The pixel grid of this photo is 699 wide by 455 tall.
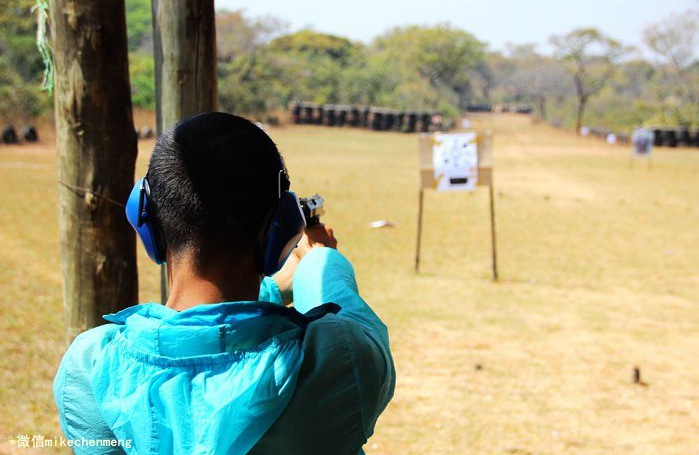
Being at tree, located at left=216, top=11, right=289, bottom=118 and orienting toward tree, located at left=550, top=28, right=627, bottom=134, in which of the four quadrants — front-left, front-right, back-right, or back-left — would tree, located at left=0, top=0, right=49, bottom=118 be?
back-right

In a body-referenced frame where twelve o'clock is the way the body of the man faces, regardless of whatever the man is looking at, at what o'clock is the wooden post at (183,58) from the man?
The wooden post is roughly at 12 o'clock from the man.

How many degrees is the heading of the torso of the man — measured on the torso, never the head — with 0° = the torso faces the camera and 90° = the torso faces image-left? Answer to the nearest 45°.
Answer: approximately 180°

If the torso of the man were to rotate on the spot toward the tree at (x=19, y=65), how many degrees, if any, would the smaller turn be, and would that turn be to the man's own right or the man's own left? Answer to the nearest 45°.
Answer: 0° — they already face it

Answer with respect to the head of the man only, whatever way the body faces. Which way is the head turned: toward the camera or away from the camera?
away from the camera

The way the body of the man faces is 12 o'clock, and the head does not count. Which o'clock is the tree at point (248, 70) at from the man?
The tree is roughly at 12 o'clock from the man.
